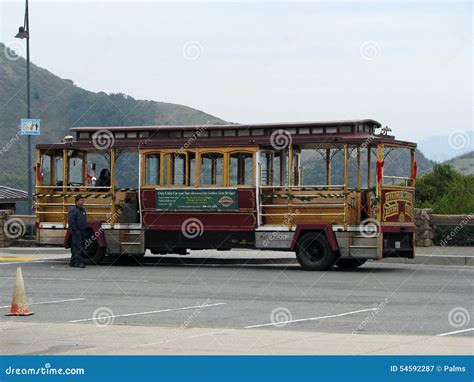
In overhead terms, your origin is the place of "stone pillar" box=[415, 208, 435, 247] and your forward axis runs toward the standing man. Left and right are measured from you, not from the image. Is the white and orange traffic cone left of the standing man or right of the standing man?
left

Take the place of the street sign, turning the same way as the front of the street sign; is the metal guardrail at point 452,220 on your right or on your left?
on your left

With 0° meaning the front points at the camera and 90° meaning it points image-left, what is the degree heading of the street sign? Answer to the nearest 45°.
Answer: approximately 0°

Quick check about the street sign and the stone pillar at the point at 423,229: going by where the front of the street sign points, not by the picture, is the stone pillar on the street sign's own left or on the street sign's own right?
on the street sign's own left

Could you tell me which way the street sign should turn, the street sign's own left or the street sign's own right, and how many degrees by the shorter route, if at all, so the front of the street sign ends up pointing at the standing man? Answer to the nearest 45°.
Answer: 0° — it already faces them

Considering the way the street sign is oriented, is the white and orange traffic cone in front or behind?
in front

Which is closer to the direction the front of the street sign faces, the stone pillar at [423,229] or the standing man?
the standing man
